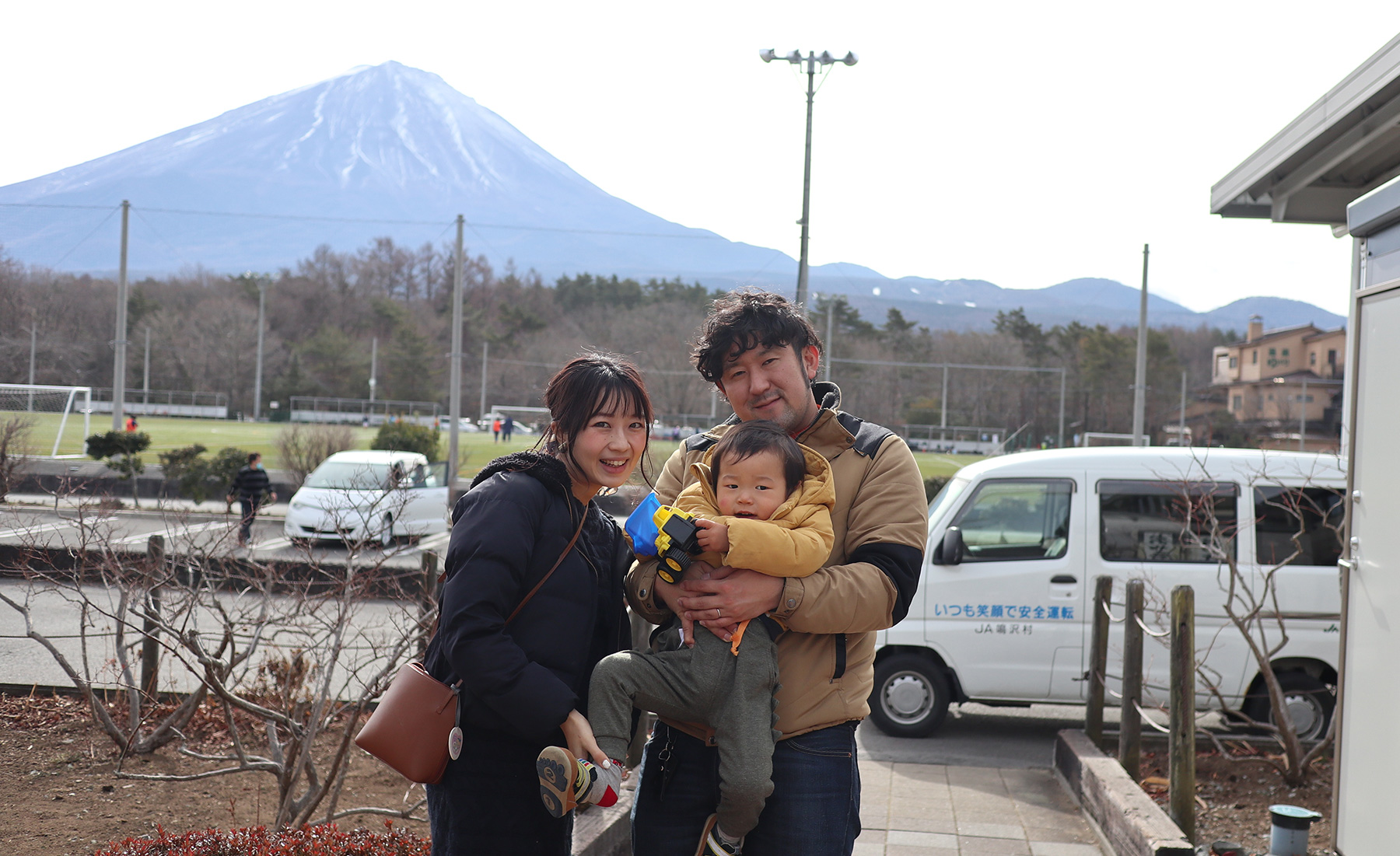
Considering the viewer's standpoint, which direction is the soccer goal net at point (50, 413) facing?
facing away from the viewer and to the right of the viewer

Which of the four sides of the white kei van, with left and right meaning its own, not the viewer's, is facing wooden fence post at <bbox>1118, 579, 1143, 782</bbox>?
left

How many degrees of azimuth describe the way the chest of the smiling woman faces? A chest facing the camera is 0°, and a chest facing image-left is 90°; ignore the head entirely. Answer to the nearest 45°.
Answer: approximately 315°

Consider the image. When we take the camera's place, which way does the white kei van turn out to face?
facing to the left of the viewer

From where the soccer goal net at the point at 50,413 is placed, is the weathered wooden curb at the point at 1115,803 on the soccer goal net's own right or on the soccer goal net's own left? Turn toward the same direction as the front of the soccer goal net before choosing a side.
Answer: on the soccer goal net's own right

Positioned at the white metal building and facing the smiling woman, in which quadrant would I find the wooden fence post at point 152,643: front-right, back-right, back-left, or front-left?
front-right

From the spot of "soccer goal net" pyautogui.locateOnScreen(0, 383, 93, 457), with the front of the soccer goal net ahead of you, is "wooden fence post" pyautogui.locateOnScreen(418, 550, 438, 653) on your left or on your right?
on your right

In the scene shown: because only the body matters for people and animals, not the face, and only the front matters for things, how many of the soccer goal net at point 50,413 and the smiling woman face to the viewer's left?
0

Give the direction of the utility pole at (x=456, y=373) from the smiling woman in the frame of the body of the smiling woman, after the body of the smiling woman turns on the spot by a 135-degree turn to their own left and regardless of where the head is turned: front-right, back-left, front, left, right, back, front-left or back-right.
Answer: front

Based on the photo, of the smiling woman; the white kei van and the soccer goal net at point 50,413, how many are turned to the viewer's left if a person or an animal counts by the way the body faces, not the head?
1

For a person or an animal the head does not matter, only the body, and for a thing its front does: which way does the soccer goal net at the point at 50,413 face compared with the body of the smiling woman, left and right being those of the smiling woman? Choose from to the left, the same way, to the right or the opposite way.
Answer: to the left

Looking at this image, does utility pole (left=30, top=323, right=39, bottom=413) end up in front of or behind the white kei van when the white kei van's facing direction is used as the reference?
in front
